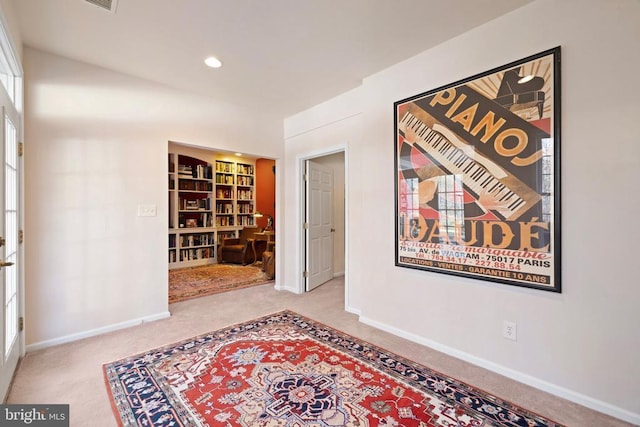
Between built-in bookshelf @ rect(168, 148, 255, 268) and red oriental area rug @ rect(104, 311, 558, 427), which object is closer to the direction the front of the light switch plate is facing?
the red oriental area rug

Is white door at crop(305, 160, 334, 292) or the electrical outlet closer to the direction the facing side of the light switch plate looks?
the electrical outlet

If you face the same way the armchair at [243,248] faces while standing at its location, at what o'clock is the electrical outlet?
The electrical outlet is roughly at 10 o'clock from the armchair.

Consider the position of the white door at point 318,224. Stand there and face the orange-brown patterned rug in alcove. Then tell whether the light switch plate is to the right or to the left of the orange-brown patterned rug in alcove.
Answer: left

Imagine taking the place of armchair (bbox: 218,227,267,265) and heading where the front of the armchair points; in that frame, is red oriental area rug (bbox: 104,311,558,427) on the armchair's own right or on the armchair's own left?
on the armchair's own left

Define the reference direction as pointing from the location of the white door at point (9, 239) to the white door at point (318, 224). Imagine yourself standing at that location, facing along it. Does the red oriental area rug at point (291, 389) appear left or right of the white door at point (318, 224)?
right

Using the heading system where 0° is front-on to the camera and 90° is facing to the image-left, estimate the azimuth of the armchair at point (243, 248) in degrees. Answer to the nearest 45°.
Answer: approximately 45°

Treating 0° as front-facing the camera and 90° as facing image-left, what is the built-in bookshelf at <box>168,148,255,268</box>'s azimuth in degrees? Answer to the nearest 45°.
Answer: approximately 315°

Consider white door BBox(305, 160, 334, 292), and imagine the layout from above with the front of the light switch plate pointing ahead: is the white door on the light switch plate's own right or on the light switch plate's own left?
on the light switch plate's own left
